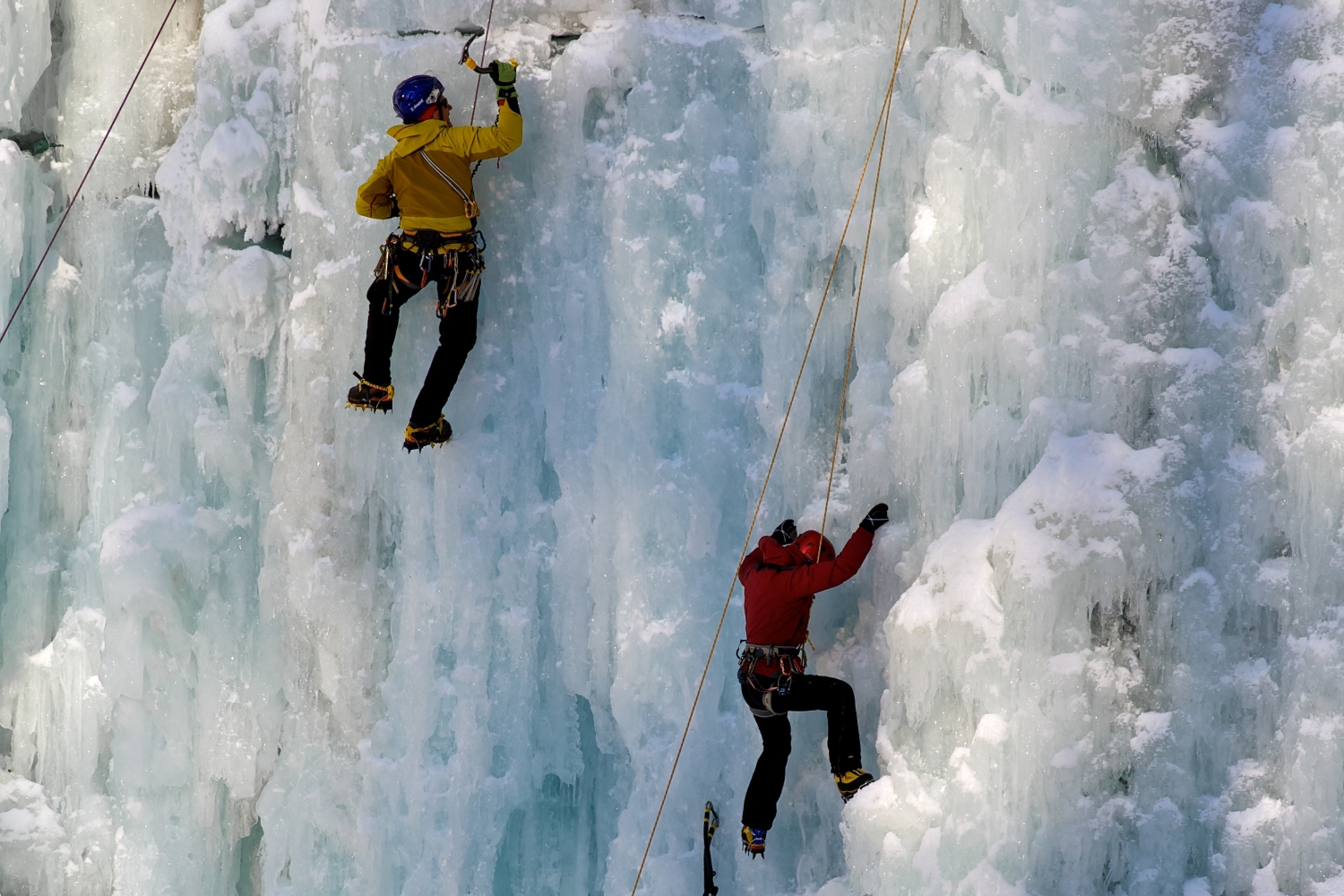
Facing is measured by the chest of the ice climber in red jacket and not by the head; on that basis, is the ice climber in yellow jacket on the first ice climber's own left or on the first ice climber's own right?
on the first ice climber's own left

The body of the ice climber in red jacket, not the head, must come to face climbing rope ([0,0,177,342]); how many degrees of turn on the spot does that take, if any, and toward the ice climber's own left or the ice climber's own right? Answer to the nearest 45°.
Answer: approximately 90° to the ice climber's own left

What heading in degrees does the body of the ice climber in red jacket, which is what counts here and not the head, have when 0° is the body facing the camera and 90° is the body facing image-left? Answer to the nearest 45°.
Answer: approximately 225°
